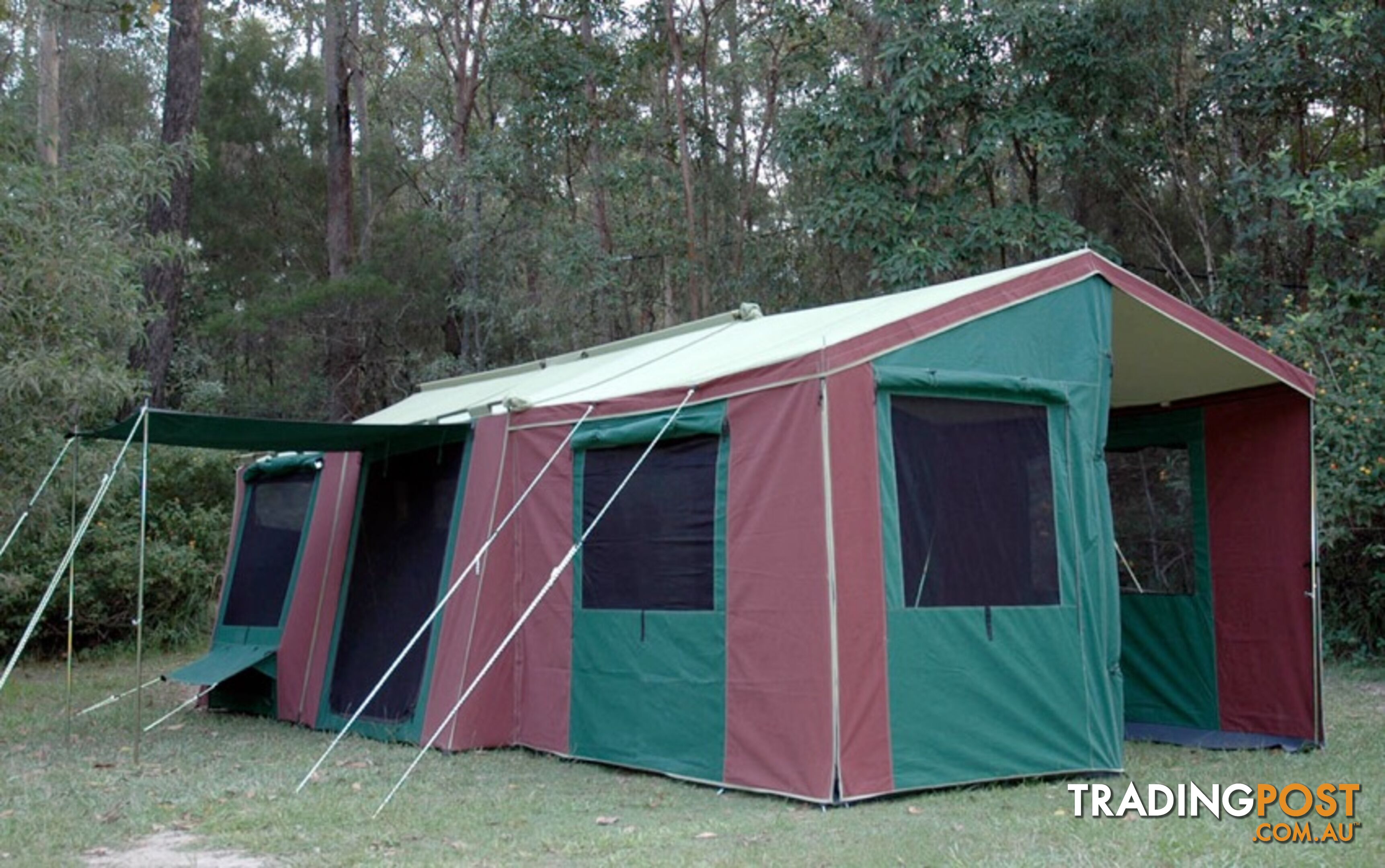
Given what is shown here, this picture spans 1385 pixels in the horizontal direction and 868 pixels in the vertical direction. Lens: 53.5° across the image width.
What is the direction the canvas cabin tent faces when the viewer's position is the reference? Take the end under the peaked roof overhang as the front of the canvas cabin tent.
facing the viewer and to the right of the viewer
